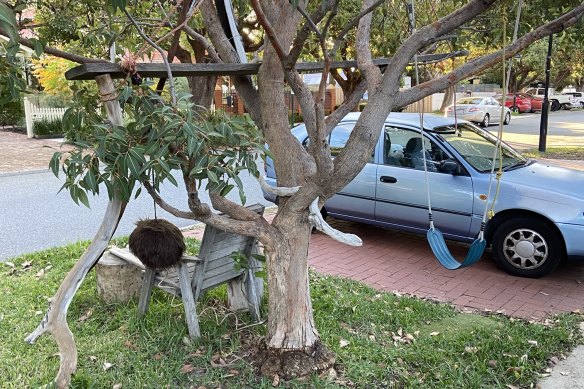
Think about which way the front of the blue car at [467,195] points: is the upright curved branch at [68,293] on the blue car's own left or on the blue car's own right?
on the blue car's own right

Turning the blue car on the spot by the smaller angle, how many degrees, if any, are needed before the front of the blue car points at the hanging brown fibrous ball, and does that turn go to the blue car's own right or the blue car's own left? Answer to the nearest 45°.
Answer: approximately 90° to the blue car's own right

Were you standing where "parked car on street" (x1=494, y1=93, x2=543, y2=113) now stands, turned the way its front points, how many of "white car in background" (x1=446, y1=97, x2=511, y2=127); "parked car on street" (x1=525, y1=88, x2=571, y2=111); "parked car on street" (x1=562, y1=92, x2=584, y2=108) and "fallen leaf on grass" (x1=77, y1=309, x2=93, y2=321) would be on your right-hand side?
2

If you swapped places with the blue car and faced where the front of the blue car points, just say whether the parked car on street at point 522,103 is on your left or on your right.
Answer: on your left

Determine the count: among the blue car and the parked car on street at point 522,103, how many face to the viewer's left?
0

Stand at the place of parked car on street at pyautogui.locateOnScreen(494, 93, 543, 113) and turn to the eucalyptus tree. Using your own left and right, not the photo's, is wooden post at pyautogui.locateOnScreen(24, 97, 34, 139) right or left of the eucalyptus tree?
right

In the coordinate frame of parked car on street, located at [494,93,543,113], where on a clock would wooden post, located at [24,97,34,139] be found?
The wooden post is roughly at 4 o'clock from the parked car on street.

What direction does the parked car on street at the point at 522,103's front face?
to the viewer's right

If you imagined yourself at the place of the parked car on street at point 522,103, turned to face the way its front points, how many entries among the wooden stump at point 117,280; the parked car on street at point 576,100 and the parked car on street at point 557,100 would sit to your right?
1

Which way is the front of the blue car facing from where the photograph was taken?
facing the viewer and to the right of the viewer

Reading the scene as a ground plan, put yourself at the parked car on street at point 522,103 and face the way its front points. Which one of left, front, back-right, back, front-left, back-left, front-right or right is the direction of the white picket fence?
back-right

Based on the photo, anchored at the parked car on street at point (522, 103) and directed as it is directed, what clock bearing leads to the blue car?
The blue car is roughly at 3 o'clock from the parked car on street.

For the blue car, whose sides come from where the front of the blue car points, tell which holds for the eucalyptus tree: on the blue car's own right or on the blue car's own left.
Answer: on the blue car's own right

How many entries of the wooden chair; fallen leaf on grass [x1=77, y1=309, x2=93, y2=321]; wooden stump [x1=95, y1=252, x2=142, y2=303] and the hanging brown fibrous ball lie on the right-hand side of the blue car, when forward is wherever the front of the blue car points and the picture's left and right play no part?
4

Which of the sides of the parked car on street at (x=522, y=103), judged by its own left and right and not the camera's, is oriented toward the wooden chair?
right

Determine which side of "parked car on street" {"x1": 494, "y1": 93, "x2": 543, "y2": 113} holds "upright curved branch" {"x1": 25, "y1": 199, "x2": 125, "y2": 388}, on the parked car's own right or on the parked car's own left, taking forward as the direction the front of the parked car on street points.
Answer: on the parked car's own right
